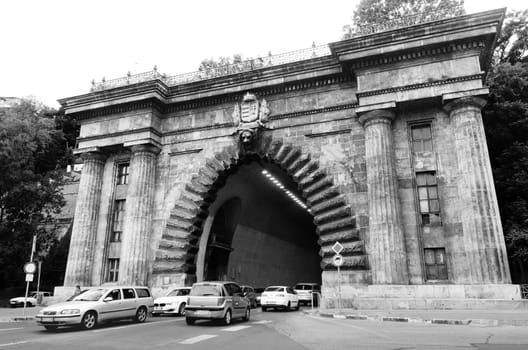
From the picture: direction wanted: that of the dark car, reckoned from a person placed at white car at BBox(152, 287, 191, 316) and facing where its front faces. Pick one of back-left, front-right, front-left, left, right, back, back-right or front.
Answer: back

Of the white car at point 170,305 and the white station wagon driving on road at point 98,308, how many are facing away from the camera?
0

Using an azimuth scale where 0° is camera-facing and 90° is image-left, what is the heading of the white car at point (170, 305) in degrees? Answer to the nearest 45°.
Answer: approximately 45°

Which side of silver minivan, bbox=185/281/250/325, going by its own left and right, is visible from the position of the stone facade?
front
